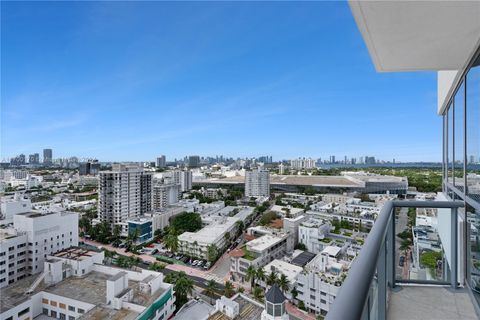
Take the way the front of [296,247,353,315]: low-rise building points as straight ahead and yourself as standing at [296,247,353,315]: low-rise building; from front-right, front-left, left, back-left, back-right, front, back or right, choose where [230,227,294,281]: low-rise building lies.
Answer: right

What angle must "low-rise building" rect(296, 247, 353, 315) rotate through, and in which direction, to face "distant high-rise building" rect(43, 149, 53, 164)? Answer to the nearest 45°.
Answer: approximately 90° to its right

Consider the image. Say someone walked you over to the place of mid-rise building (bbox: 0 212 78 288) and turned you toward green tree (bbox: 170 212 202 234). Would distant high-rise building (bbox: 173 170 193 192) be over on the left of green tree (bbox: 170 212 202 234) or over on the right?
left

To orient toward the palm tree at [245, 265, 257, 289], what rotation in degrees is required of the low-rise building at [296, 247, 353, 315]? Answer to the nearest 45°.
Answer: approximately 45° to its right

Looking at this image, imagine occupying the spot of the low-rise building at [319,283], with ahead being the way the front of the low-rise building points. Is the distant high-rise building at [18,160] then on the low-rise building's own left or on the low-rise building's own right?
on the low-rise building's own right

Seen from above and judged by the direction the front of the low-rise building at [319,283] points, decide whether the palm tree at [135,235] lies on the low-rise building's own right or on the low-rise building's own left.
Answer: on the low-rise building's own right

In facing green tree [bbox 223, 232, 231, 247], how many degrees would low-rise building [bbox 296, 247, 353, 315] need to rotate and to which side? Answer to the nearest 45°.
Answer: approximately 90° to its right

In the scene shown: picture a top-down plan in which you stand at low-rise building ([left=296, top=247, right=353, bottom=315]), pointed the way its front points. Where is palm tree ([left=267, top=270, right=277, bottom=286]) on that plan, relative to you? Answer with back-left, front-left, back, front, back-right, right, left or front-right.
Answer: front-right

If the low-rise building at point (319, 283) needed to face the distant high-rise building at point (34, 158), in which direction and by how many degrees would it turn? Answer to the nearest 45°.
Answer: approximately 90° to its right

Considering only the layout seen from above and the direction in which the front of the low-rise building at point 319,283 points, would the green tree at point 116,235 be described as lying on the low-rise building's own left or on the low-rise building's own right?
on the low-rise building's own right

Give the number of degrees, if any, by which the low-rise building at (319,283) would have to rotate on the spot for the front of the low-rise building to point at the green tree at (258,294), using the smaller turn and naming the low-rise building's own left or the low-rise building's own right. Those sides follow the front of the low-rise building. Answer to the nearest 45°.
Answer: approximately 45° to the low-rise building's own right

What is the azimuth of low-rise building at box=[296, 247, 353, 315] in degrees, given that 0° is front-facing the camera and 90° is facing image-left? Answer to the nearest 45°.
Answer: approximately 45°

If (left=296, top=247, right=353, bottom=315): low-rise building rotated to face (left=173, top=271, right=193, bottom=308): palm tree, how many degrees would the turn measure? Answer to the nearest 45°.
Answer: approximately 45° to its right

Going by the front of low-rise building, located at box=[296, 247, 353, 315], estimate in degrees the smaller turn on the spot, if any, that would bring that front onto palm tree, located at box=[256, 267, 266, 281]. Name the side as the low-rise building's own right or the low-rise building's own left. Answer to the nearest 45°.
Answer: approximately 45° to the low-rise building's own right
